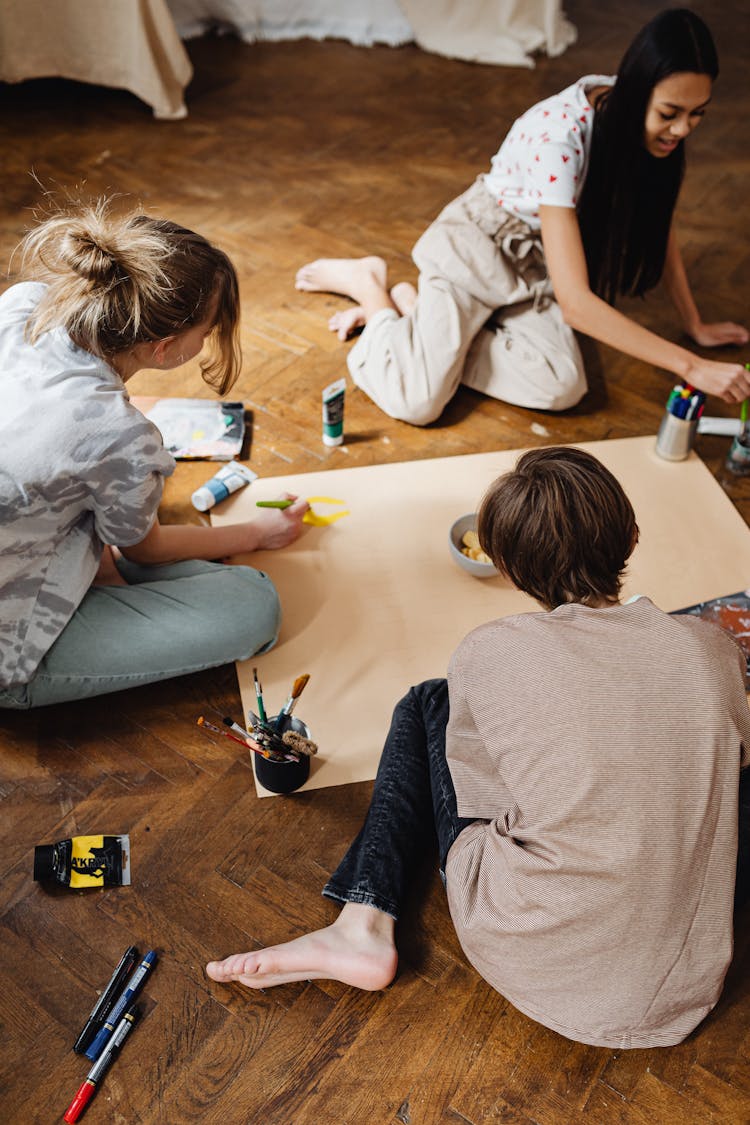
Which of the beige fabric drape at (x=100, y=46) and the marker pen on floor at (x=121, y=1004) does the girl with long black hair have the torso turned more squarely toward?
the marker pen on floor

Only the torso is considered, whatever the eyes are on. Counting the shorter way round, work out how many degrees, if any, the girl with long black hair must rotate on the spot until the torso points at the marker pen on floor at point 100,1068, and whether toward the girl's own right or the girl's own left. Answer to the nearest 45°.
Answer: approximately 45° to the girl's own right

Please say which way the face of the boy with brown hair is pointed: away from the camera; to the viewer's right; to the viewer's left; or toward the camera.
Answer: away from the camera

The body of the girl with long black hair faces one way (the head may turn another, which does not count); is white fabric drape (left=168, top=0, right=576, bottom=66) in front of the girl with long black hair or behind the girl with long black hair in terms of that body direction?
behind

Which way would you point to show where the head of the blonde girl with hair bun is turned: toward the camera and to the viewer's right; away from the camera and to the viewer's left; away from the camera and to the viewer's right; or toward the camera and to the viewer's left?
away from the camera and to the viewer's right
